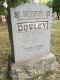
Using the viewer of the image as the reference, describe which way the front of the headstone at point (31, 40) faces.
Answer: facing the viewer and to the right of the viewer
